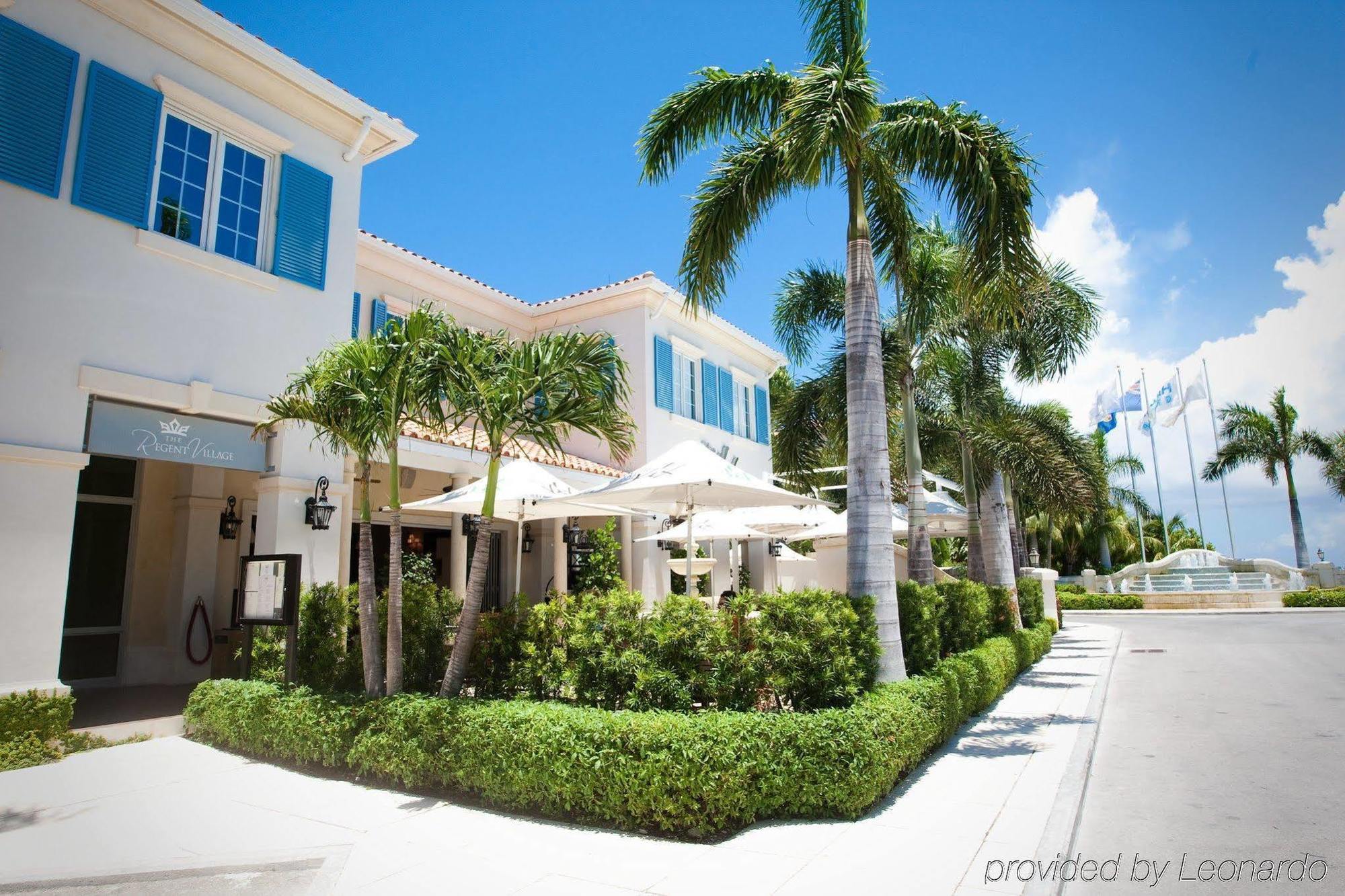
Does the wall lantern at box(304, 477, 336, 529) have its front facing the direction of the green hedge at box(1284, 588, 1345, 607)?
no

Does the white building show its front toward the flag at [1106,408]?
no

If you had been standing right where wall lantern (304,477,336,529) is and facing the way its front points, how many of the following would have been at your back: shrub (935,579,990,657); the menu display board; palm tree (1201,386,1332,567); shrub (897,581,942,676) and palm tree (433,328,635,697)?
0

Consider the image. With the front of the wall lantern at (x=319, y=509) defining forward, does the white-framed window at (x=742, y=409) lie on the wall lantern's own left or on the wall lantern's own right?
on the wall lantern's own left

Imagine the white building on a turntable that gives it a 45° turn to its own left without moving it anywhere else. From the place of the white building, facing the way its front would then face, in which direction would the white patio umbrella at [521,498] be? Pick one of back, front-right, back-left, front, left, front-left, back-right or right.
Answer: front

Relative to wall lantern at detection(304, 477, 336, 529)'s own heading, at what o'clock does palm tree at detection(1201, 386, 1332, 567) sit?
The palm tree is roughly at 10 o'clock from the wall lantern.

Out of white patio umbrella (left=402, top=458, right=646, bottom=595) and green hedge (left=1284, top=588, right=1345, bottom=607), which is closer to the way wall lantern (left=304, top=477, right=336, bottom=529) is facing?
the white patio umbrella

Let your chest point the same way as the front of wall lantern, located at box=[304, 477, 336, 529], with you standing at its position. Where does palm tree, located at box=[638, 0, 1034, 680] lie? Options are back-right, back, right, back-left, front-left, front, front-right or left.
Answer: front

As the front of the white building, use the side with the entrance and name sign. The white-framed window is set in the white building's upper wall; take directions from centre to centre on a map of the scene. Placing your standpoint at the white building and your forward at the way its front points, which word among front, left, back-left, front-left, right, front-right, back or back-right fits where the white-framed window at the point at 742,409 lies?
left

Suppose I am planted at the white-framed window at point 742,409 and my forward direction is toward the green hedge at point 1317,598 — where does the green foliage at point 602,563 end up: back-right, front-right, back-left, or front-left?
back-right

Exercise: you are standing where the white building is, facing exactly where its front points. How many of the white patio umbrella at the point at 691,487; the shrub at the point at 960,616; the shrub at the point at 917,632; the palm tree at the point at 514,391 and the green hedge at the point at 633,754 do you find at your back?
0

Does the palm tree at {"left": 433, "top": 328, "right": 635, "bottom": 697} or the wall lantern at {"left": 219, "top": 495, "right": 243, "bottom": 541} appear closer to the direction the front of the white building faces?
the palm tree

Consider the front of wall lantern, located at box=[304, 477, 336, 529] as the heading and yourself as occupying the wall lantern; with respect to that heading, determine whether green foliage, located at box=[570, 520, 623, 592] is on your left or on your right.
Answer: on your left

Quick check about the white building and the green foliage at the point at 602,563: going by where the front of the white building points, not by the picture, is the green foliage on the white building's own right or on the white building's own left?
on the white building's own left

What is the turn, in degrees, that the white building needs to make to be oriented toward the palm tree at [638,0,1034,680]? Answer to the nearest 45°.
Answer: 0° — it already faces it

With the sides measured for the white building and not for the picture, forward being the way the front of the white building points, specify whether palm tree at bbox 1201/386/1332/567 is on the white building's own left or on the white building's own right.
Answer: on the white building's own left

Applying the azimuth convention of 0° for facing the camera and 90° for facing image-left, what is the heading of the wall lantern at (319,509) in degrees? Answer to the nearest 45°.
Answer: approximately 315°

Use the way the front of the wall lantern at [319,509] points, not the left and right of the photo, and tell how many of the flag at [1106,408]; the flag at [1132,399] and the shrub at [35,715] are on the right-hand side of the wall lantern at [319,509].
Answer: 1

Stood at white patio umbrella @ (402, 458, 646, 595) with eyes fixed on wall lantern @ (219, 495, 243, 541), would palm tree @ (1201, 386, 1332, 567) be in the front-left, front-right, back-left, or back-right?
back-right

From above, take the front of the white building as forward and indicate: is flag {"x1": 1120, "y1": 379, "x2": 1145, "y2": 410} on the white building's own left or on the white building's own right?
on the white building's own left

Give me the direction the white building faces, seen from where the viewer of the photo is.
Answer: facing the viewer and to the right of the viewer
